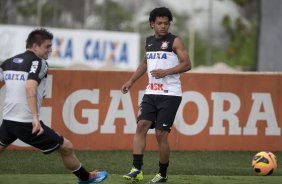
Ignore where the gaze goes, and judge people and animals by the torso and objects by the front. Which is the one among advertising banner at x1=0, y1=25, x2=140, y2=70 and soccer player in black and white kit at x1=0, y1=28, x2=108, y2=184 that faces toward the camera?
the advertising banner

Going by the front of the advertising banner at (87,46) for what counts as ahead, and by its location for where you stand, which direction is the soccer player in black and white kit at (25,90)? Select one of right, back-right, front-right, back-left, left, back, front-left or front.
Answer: front

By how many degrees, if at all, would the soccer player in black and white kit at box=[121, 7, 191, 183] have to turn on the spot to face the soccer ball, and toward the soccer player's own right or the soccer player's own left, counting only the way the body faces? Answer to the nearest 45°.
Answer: approximately 135° to the soccer player's own left

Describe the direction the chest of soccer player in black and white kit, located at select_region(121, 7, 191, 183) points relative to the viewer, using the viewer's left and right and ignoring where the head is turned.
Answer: facing the viewer and to the left of the viewer

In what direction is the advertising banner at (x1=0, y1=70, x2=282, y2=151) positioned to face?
toward the camera

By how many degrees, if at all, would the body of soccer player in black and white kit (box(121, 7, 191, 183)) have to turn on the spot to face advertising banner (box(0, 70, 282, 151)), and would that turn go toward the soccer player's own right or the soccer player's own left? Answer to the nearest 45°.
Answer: approximately 135° to the soccer player's own right

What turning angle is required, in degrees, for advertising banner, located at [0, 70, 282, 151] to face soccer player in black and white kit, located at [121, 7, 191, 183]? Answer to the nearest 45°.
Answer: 0° — it already faces them

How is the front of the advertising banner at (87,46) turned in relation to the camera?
facing the viewer

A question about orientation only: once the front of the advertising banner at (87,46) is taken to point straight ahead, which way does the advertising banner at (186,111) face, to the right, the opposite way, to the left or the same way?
the same way

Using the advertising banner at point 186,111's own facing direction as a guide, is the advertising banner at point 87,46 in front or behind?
behind

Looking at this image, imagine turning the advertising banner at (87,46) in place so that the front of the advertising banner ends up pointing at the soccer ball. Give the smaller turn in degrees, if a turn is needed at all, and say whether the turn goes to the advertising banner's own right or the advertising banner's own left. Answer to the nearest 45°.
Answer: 0° — it already faces it

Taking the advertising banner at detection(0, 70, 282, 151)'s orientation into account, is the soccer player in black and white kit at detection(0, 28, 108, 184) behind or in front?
in front

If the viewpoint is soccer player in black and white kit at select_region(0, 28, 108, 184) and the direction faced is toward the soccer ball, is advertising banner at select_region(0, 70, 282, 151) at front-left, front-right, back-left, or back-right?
front-left

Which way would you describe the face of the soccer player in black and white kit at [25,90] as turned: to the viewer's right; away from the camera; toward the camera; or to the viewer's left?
to the viewer's right

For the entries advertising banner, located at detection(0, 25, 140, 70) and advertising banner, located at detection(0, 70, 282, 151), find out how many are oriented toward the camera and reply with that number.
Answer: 2
